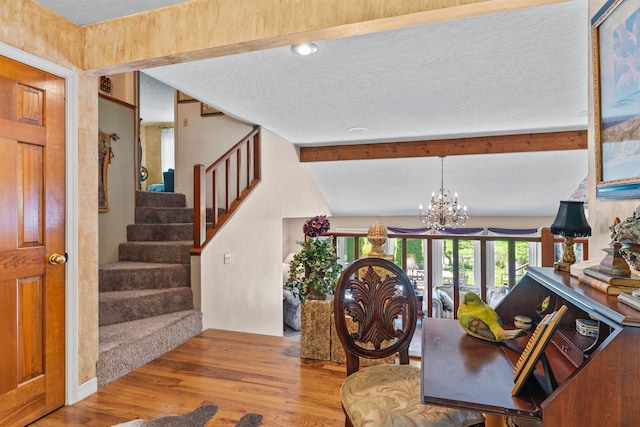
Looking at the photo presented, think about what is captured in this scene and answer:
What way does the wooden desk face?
to the viewer's left

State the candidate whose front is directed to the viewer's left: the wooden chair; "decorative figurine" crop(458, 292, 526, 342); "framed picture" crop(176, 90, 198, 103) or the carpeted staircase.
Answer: the decorative figurine

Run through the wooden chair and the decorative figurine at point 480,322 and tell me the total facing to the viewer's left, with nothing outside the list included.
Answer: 1

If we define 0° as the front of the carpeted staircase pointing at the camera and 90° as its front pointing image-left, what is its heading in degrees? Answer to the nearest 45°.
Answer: approximately 0°

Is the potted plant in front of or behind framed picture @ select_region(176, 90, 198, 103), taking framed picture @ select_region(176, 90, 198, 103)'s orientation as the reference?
in front

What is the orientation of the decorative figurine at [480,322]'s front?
to the viewer's left

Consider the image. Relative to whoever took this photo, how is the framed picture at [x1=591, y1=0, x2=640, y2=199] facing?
facing the viewer and to the left of the viewer

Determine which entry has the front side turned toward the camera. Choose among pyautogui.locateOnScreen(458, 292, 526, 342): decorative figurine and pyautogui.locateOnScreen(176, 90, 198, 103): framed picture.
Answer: the framed picture

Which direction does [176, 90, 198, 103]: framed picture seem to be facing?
toward the camera

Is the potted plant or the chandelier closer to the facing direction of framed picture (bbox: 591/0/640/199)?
the potted plant
